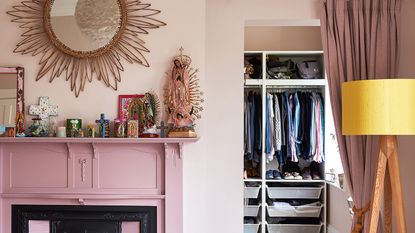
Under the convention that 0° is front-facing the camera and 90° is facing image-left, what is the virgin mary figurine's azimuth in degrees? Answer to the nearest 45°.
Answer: approximately 45°

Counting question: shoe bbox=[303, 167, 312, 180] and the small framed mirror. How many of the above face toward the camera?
2

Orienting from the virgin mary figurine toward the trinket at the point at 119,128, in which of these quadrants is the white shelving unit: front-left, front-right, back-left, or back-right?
back-right

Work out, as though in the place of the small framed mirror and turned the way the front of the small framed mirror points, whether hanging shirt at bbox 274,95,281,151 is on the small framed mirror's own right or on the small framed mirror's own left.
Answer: on the small framed mirror's own left
